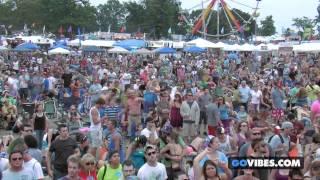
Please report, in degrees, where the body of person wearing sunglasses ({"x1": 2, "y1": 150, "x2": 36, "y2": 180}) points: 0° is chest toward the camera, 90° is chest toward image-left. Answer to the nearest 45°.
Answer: approximately 0°

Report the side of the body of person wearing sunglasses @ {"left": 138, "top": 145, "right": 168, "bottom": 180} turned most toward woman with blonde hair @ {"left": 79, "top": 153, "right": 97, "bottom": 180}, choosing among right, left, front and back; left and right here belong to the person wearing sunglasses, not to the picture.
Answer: right

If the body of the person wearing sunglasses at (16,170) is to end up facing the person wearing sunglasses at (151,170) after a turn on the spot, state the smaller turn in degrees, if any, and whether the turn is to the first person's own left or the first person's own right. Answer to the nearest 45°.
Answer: approximately 90° to the first person's own left

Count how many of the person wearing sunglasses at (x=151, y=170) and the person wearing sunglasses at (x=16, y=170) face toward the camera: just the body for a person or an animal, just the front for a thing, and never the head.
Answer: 2
